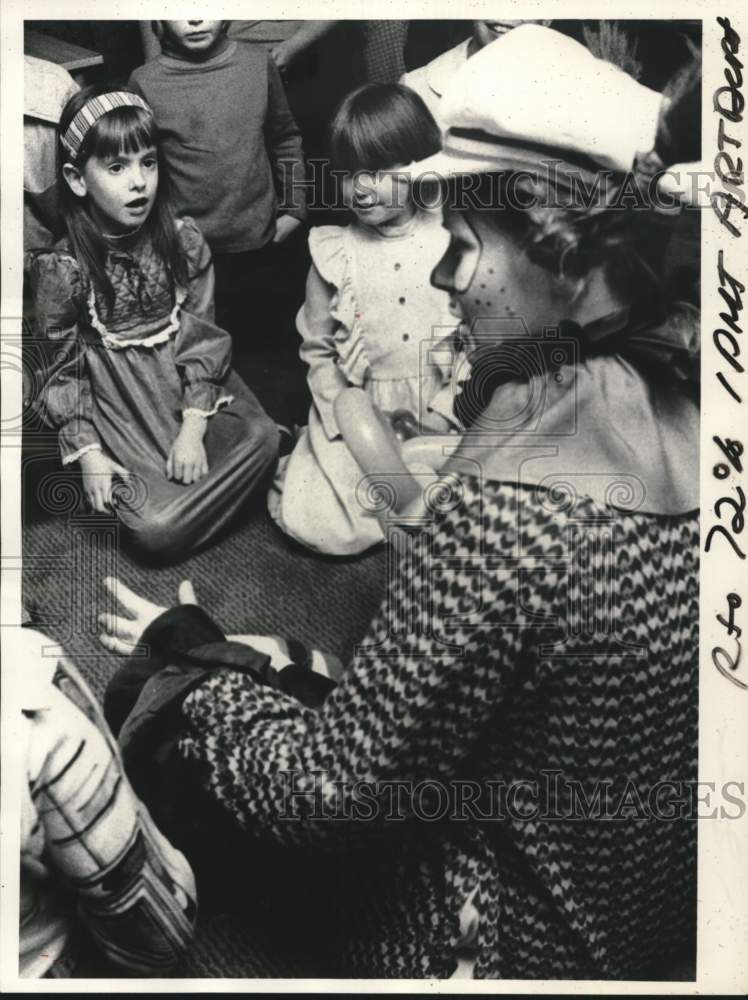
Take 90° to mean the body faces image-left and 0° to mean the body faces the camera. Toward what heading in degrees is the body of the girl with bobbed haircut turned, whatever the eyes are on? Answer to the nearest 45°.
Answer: approximately 0°

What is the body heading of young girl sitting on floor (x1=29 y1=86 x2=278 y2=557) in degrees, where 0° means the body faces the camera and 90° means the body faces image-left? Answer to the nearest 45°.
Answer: approximately 315°
